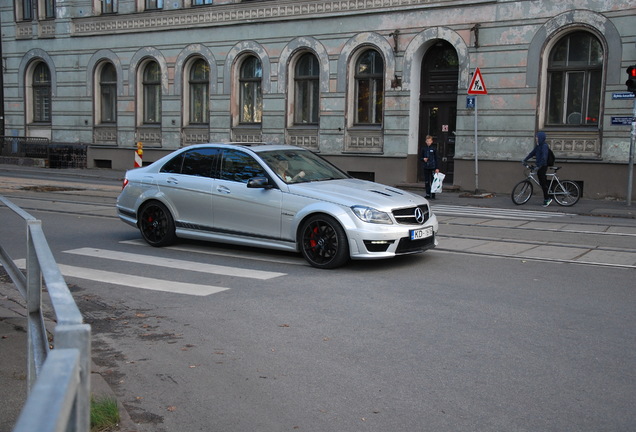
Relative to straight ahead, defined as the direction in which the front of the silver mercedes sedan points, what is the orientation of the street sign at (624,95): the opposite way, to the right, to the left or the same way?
to the right

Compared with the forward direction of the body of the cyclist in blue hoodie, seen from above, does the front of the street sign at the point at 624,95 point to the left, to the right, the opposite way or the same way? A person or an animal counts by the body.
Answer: to the left

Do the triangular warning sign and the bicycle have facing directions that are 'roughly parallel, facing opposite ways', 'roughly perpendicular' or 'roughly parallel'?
roughly perpendicular

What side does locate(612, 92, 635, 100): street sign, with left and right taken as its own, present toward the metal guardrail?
front

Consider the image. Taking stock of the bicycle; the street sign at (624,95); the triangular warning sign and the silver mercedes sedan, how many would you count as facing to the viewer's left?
1

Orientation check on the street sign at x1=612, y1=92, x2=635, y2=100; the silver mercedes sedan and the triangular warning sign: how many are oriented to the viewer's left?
0

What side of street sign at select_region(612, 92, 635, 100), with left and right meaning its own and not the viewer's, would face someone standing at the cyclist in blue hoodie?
right

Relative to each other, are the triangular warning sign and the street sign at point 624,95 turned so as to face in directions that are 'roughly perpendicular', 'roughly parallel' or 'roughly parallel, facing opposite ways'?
roughly parallel

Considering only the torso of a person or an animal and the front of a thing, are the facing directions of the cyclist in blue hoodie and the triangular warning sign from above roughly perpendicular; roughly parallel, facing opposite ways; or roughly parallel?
roughly perpendicular

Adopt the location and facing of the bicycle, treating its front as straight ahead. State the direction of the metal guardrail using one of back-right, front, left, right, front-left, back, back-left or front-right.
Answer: left

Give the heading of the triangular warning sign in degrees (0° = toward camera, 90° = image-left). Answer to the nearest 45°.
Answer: approximately 0°

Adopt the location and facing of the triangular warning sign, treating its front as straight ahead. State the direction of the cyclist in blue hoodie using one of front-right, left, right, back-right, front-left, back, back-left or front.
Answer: front-left
